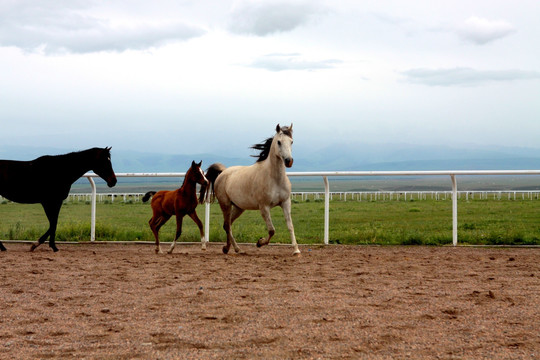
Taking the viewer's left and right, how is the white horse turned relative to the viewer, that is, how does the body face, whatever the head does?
facing the viewer and to the right of the viewer

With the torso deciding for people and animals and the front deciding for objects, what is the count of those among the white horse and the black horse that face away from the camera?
0

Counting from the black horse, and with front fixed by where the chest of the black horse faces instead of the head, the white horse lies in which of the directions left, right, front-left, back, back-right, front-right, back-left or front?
front-right

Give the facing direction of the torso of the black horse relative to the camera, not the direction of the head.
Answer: to the viewer's right

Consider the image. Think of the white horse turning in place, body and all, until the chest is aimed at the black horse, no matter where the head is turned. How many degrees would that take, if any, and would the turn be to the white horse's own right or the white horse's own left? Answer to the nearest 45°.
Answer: approximately 135° to the white horse's own right
